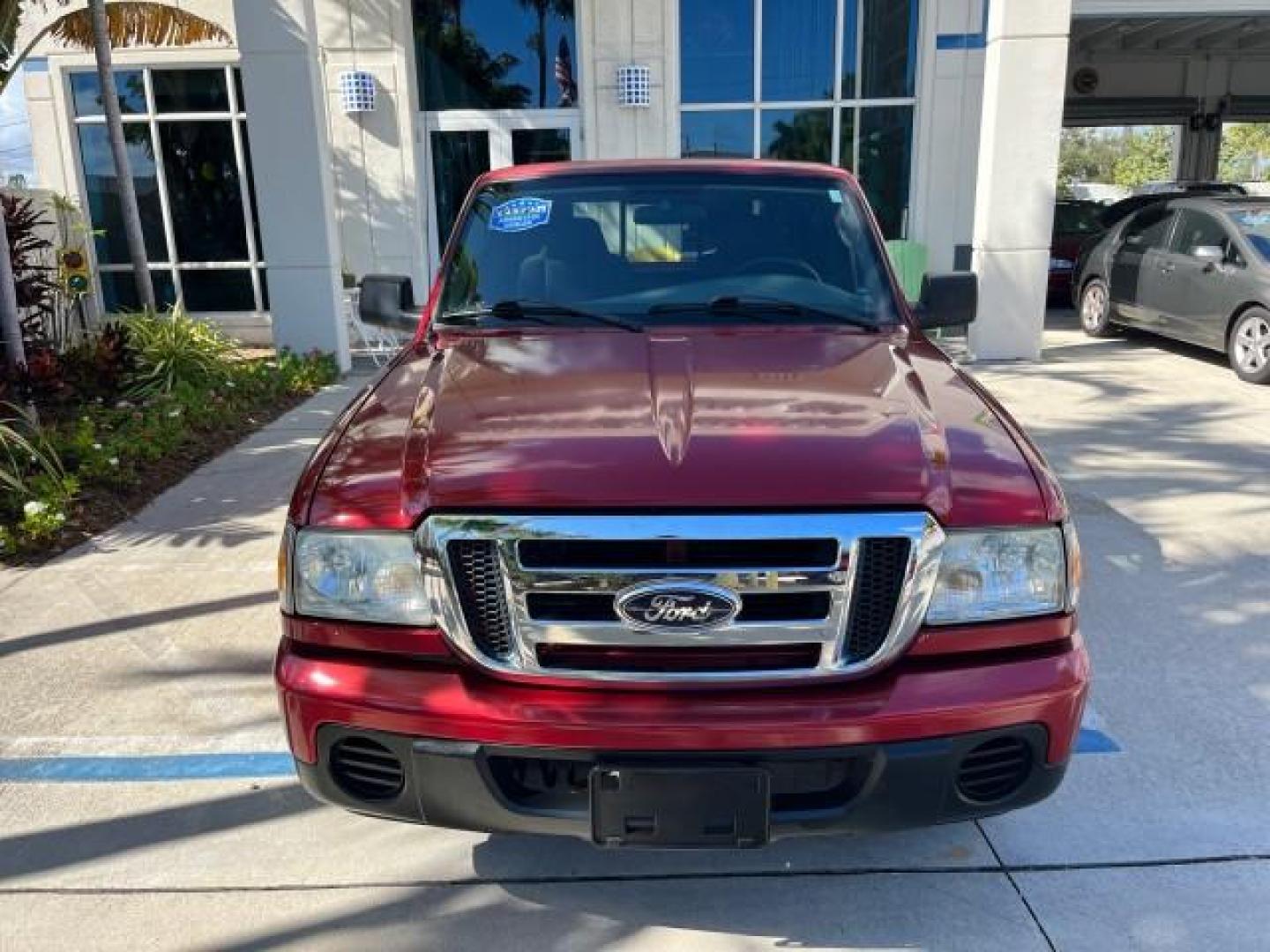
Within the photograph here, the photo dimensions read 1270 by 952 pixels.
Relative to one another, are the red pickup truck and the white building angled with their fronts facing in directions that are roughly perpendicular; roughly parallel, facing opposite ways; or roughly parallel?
roughly parallel

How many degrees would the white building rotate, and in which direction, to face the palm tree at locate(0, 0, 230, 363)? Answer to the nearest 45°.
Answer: approximately 45° to its right

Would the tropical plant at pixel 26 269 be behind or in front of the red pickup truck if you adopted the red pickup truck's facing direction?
behind

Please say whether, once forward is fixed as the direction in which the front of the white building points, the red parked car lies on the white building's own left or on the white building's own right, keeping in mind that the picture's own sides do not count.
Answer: on the white building's own left

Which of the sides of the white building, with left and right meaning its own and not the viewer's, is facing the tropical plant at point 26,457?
front

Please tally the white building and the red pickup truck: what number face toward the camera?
2

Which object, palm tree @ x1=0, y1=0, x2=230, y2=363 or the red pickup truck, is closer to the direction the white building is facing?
the red pickup truck

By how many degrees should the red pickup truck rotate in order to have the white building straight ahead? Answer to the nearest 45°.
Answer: approximately 180°

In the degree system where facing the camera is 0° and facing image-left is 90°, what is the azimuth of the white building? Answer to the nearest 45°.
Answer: approximately 0°

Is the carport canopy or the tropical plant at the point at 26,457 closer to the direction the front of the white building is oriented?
the tropical plant

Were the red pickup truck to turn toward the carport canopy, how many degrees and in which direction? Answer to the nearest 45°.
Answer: approximately 135° to its left

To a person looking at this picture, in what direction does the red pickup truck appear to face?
facing the viewer

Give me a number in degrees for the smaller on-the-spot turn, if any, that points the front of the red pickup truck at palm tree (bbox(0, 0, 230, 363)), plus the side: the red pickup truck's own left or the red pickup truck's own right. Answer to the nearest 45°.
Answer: approximately 135° to the red pickup truck's own right

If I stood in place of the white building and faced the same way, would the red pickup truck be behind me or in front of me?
in front
